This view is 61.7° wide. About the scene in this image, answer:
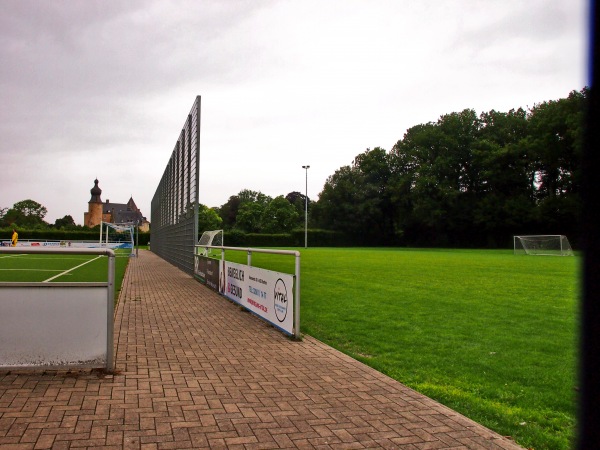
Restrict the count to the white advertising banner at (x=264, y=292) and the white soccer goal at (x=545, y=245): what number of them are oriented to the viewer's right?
0

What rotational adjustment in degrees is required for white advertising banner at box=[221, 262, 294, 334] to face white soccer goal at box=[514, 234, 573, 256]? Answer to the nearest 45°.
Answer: approximately 180°

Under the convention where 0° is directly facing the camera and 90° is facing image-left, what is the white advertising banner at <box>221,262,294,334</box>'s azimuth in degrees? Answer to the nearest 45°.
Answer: approximately 45°

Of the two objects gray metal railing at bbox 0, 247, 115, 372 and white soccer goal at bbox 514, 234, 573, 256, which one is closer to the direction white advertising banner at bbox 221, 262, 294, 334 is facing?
the gray metal railing

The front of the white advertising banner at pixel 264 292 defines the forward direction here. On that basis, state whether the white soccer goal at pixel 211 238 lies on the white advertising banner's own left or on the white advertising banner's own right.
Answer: on the white advertising banner's own right

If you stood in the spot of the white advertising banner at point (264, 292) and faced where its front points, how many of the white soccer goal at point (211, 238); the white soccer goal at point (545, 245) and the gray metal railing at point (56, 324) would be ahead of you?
1

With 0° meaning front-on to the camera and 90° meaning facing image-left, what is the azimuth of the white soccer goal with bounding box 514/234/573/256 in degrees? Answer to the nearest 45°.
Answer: approximately 45°
